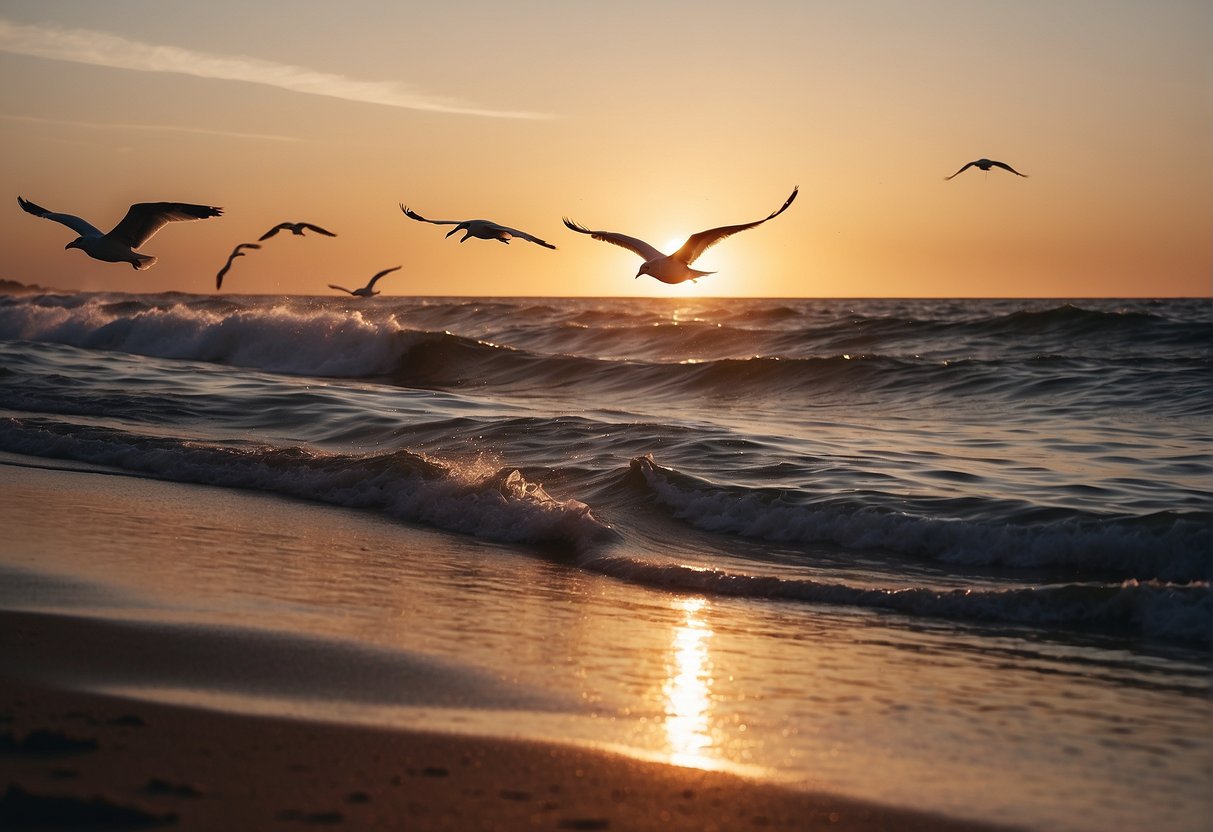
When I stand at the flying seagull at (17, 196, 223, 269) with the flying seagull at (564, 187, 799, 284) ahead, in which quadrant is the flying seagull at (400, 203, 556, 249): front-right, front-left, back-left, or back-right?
front-left

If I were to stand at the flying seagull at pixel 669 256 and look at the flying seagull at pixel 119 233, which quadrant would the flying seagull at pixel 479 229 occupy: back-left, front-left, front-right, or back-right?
front-right

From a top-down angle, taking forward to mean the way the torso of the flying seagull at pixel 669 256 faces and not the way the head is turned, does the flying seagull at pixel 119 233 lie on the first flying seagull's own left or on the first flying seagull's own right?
on the first flying seagull's own right

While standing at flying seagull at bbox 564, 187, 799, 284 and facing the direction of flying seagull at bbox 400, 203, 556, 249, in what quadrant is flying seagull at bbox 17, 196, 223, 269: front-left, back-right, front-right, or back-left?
front-left

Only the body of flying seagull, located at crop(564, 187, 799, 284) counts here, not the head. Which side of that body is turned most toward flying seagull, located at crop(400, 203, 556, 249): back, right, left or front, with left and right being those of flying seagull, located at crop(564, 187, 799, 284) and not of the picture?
right

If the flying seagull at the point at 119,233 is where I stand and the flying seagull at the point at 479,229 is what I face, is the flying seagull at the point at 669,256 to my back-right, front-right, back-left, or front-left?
front-right

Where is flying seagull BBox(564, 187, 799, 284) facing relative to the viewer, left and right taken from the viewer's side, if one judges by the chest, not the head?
facing the viewer and to the left of the viewer
